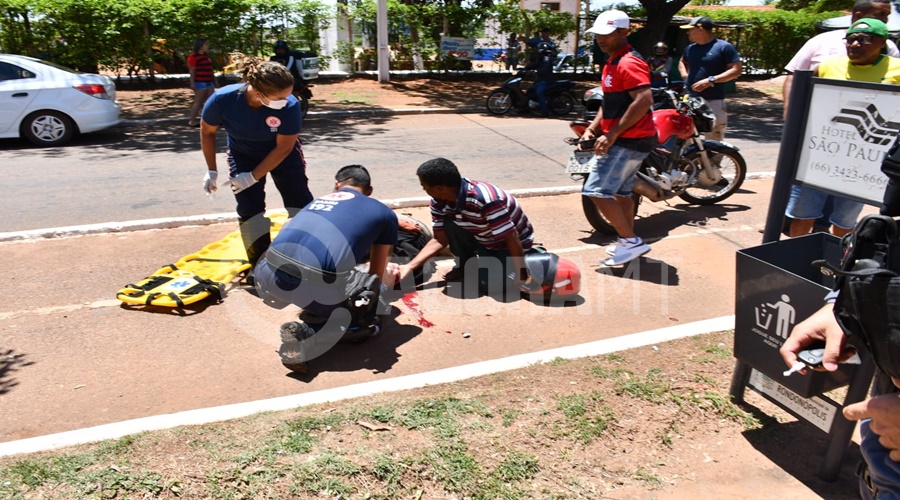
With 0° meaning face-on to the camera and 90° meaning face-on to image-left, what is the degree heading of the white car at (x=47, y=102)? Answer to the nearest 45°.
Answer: approximately 90°

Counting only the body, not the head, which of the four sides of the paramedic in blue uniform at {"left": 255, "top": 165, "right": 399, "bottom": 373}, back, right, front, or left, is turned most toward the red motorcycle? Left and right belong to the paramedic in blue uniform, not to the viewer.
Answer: front

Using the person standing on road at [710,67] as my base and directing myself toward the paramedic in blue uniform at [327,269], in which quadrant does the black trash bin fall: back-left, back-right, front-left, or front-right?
front-left

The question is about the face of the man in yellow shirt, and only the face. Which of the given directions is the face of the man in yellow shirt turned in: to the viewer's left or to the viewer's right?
to the viewer's left

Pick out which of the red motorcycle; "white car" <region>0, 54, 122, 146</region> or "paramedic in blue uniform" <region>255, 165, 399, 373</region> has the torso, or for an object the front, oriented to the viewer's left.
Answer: the white car

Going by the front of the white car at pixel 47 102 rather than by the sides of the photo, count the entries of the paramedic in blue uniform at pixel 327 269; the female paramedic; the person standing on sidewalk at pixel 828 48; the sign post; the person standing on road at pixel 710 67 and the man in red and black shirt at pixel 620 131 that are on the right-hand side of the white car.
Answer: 0

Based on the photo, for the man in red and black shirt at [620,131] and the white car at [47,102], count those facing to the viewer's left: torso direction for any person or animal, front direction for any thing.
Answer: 2

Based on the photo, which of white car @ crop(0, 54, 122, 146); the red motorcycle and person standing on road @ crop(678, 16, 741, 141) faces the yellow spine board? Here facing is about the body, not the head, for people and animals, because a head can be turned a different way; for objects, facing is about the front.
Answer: the person standing on road

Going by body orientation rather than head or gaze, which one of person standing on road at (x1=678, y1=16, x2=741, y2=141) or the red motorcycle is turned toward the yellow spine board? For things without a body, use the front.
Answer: the person standing on road

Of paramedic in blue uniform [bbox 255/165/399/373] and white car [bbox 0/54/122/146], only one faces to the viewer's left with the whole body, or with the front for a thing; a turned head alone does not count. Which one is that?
the white car

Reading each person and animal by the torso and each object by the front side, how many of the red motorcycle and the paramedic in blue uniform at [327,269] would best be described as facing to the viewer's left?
0

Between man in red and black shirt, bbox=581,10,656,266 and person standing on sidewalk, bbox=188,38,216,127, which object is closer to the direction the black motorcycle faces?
the person standing on sidewalk

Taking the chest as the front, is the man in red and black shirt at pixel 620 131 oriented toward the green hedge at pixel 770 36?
no

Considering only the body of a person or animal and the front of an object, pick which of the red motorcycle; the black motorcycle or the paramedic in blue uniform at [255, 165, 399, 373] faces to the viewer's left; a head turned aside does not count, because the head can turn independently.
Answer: the black motorcycle

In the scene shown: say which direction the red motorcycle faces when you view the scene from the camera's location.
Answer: facing away from the viewer and to the right of the viewer

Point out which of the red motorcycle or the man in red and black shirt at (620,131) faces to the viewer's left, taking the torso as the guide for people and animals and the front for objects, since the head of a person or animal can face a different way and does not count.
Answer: the man in red and black shirt

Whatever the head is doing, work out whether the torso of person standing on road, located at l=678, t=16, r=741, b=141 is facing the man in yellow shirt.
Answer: no

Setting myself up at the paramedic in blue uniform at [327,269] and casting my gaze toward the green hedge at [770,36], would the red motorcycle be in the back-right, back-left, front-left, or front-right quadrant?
front-right

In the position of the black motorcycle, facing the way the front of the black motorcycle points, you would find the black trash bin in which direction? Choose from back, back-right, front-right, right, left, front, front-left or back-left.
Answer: left

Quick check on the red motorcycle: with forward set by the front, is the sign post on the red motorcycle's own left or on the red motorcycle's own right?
on the red motorcycle's own right

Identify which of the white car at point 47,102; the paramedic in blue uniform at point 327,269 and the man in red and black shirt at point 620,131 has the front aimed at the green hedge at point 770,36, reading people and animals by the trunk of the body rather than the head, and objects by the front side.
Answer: the paramedic in blue uniform

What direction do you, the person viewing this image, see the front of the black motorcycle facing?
facing to the left of the viewer
